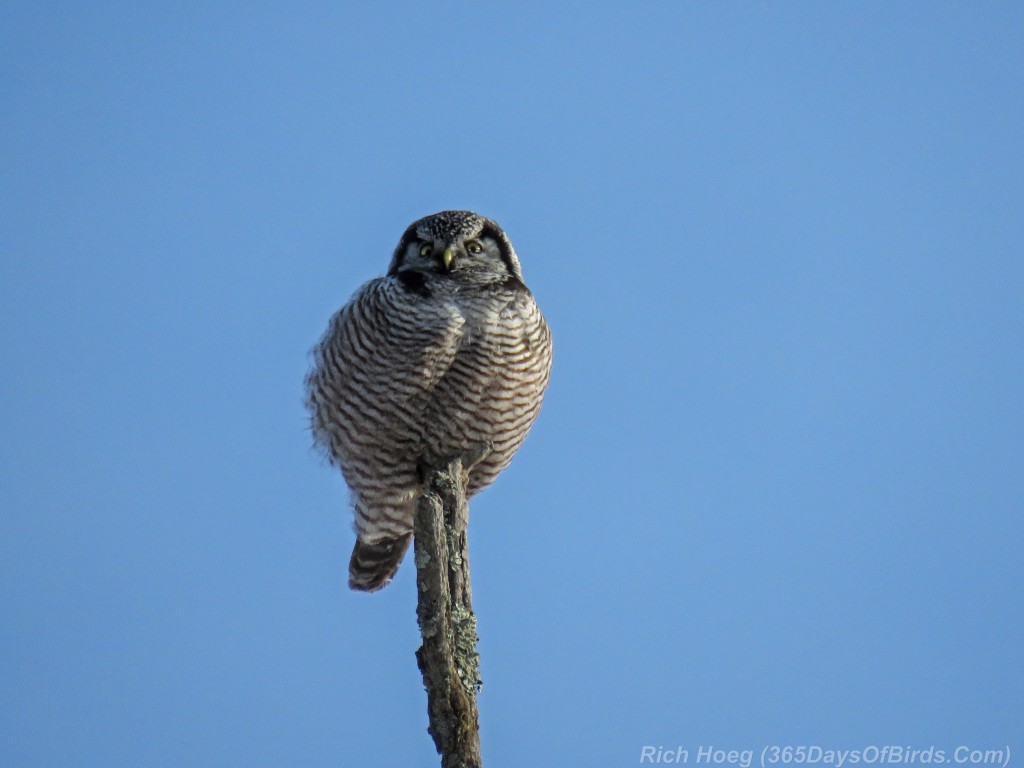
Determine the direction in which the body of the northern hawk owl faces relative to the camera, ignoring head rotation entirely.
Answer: toward the camera
